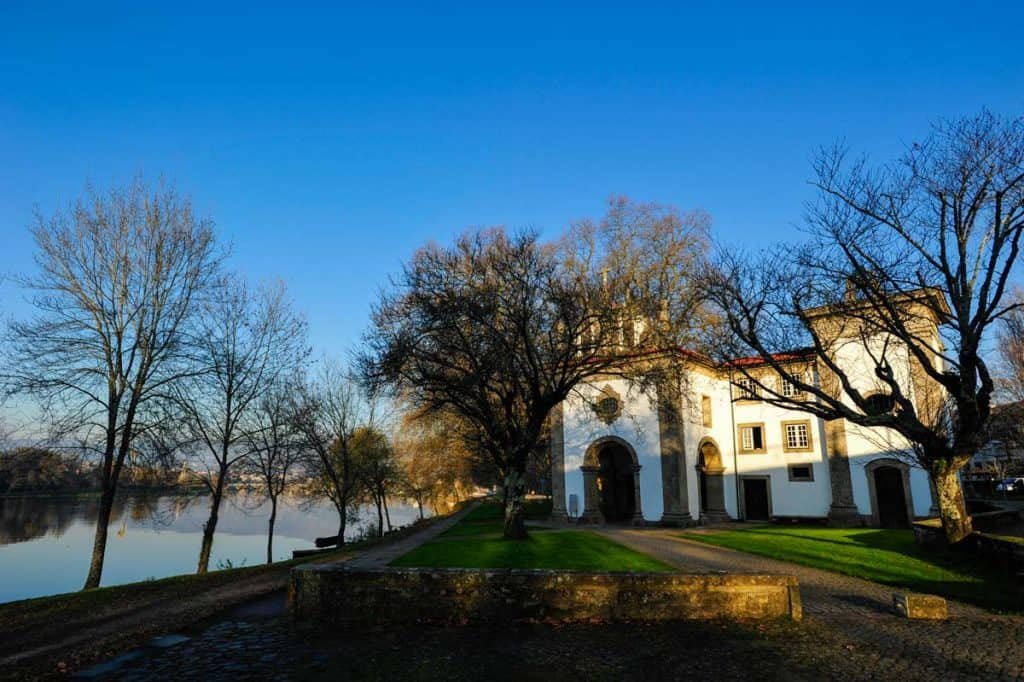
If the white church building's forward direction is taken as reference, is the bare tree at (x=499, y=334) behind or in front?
in front

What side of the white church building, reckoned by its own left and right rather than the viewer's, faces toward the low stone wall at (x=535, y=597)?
front

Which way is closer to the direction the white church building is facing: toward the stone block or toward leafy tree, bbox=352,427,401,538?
the stone block

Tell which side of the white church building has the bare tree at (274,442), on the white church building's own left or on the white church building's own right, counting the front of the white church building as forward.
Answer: on the white church building's own right

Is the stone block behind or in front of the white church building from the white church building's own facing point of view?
in front

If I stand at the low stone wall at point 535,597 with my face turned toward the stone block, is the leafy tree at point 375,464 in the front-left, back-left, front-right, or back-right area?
back-left

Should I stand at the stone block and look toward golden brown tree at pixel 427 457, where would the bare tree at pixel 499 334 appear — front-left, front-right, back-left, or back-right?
front-left

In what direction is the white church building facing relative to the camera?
toward the camera

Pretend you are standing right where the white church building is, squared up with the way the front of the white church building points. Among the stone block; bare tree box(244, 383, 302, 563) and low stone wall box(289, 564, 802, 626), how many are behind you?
0

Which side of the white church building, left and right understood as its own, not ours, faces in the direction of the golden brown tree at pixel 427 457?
right

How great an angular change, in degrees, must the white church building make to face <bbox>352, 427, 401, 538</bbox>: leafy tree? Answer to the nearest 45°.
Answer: approximately 90° to its right

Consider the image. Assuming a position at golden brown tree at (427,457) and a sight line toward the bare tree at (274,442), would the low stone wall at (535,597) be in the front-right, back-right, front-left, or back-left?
front-left
